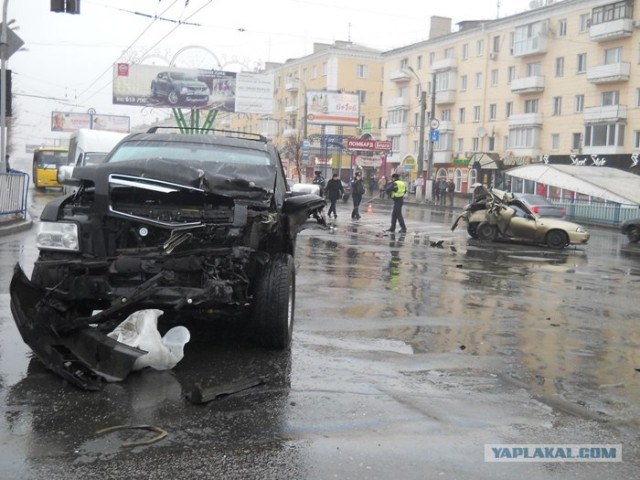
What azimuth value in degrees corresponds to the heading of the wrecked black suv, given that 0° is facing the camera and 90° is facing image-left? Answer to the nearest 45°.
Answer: approximately 0°

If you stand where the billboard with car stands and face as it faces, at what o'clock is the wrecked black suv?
The wrecked black suv is roughly at 12 o'clock from the billboard with car.

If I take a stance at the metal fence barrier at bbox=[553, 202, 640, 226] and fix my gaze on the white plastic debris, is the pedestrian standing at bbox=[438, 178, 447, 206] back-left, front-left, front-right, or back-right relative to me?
back-right

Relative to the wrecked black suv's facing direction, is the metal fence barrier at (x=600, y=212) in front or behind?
behind

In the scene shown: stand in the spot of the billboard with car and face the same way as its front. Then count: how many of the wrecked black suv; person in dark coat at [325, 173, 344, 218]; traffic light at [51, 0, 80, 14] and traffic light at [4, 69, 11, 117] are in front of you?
4

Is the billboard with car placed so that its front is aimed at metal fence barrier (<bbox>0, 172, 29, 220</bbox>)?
yes

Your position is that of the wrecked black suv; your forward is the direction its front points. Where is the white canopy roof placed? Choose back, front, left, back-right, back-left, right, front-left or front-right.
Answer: back-left

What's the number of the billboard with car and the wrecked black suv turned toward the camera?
2

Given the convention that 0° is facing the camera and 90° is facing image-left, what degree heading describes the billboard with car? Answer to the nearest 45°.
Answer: approximately 0°

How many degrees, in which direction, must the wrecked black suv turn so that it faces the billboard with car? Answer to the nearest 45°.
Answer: approximately 180°
